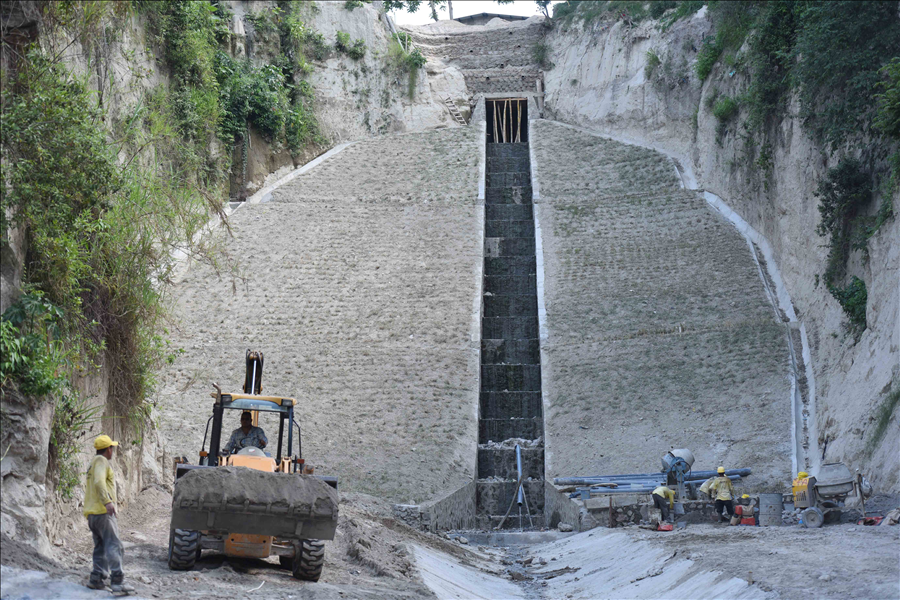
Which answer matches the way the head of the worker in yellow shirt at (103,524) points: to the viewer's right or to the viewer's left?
to the viewer's right

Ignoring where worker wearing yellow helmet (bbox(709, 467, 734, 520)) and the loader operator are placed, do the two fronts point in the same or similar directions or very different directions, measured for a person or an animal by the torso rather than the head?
very different directions

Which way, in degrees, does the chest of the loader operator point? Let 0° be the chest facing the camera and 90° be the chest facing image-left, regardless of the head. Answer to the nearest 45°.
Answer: approximately 0°

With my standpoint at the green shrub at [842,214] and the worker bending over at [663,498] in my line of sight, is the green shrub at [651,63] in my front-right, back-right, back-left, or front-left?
back-right

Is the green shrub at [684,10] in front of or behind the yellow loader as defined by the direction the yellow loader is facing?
behind

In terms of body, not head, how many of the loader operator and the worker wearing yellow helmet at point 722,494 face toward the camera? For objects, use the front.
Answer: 1

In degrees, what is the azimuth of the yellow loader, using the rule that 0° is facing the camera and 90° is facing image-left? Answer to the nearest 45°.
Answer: approximately 0°
